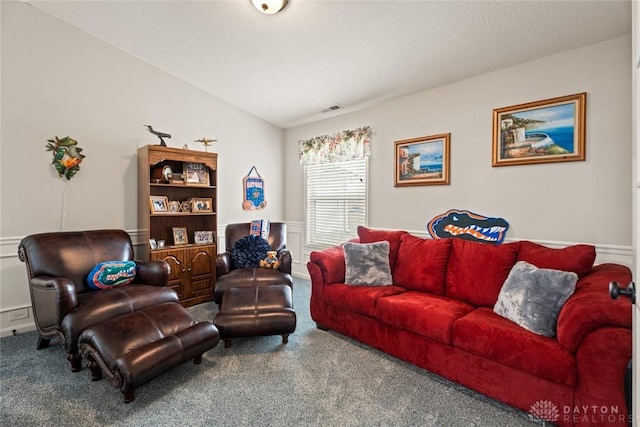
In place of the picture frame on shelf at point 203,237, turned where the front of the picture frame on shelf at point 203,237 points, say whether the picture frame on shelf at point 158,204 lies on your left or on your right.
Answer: on your right

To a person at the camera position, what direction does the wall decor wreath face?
facing the viewer

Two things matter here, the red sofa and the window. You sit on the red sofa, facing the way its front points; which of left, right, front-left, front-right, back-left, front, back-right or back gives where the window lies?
right

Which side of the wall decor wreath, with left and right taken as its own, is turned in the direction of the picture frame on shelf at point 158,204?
left

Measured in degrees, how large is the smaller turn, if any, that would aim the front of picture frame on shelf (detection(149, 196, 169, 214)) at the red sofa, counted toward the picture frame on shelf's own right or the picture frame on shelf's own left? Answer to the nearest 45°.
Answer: approximately 45° to the picture frame on shelf's own left

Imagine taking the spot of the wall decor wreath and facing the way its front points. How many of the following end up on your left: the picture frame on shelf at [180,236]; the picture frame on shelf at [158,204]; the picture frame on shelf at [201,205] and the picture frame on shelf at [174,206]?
4

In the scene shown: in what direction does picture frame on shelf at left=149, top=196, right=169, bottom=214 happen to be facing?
toward the camera

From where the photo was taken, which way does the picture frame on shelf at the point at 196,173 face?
toward the camera

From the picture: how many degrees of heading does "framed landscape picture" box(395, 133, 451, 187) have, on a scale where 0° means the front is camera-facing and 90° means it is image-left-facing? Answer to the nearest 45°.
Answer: approximately 45°
